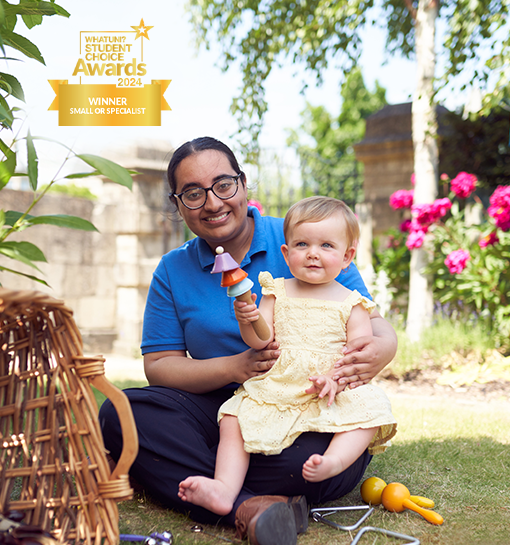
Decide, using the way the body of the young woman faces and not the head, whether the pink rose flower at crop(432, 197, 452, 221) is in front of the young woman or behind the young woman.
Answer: behind

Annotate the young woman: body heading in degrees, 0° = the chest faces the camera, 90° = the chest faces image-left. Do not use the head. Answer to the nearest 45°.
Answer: approximately 0°

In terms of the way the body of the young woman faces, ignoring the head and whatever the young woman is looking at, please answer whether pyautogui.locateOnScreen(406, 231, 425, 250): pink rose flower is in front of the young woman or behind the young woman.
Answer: behind

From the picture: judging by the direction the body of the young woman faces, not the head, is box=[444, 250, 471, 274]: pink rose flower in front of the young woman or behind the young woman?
behind

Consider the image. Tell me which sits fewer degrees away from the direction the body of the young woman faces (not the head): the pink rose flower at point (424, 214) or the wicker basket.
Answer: the wicker basket

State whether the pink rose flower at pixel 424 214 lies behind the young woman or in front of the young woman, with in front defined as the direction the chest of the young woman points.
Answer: behind

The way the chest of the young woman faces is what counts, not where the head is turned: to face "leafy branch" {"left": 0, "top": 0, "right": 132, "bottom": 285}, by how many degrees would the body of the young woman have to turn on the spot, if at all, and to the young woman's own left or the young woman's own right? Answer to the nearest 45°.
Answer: approximately 45° to the young woman's own right

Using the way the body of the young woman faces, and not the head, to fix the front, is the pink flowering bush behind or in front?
behind
